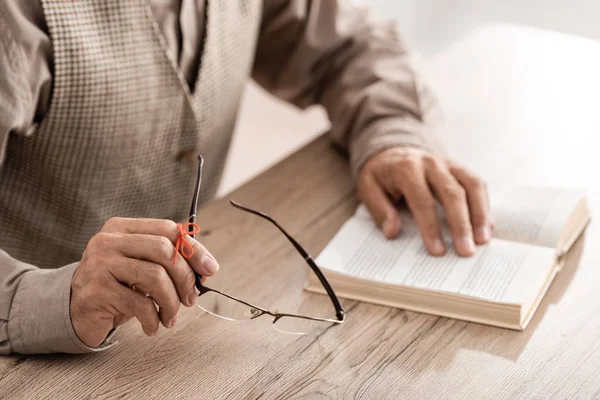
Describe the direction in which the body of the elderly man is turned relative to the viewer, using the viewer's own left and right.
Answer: facing the viewer and to the right of the viewer
